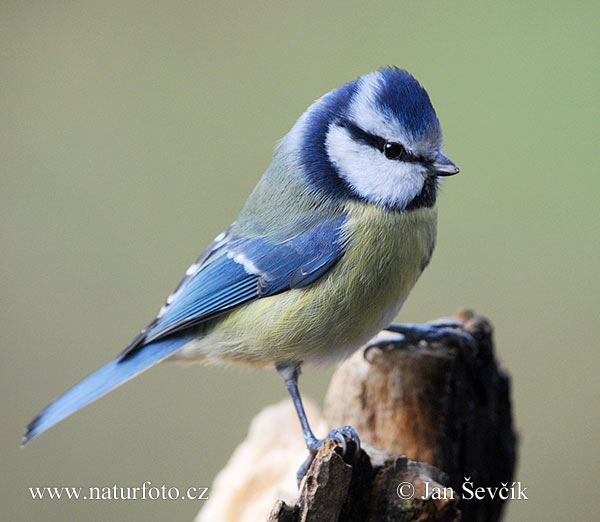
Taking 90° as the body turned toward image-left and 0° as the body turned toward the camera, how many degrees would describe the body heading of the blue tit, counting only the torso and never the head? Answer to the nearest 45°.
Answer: approximately 270°
